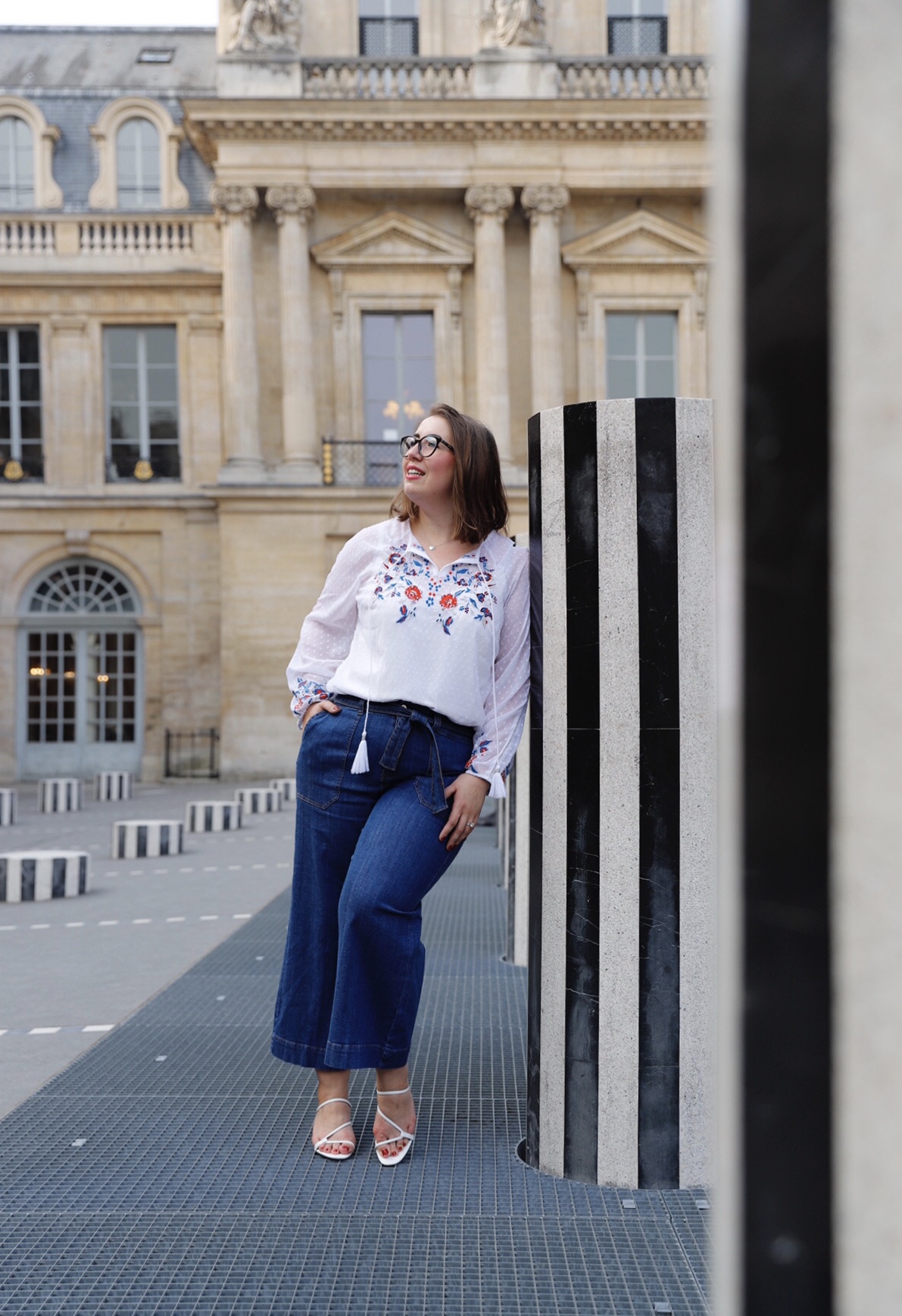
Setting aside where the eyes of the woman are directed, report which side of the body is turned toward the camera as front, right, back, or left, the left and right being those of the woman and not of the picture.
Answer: front

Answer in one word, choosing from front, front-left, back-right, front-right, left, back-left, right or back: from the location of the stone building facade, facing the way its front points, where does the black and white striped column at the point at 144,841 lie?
front

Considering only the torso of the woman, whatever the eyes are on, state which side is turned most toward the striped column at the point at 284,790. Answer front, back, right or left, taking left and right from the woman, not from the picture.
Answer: back

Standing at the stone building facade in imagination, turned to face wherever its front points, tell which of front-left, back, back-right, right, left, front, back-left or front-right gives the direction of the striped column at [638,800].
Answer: front

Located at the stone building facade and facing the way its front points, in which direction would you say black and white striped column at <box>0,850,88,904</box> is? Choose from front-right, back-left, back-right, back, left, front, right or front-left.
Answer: front

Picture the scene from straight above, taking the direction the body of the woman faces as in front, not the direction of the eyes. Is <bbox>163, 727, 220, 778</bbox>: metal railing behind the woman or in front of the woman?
behind

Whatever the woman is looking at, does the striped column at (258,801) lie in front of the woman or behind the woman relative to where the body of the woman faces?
behind

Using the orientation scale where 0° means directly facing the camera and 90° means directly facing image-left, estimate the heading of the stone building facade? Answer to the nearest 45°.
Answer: approximately 0°
